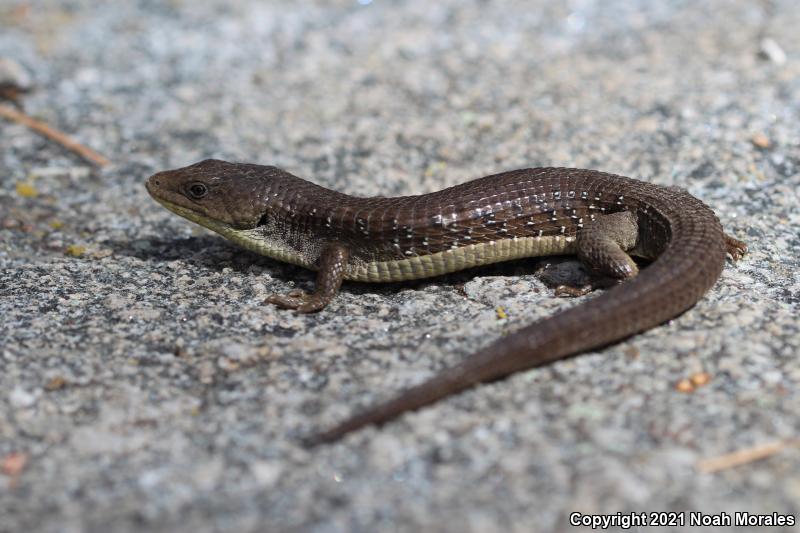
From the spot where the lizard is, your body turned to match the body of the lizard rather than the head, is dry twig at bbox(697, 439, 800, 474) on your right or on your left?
on your left

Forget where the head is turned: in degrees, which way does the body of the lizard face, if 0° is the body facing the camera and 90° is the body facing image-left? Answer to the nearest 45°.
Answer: approximately 90°

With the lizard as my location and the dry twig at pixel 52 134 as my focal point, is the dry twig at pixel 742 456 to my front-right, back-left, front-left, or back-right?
back-left

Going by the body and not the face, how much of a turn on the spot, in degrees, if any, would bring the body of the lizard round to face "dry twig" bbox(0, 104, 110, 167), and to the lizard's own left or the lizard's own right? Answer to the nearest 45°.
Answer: approximately 45° to the lizard's own right
